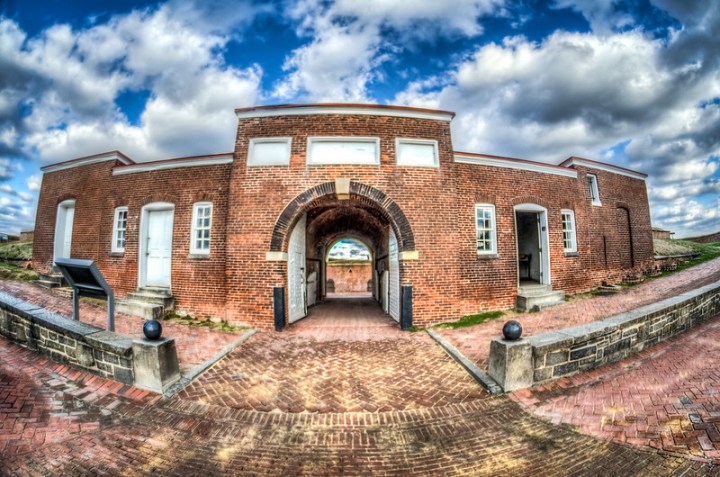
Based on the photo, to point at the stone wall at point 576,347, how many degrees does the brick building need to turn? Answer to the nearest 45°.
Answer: approximately 45° to its left

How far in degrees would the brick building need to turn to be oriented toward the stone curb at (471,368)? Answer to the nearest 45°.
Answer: approximately 45° to its left

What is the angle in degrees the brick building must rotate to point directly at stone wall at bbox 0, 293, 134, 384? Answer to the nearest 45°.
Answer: approximately 45° to its right

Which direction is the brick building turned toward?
toward the camera

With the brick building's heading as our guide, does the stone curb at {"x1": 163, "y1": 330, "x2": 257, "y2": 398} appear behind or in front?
in front
